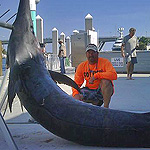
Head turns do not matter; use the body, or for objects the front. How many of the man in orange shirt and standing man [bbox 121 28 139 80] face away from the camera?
0

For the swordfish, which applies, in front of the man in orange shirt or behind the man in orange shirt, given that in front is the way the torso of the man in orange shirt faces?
in front

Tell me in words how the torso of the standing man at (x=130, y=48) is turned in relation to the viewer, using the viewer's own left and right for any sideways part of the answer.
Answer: facing the viewer and to the right of the viewer

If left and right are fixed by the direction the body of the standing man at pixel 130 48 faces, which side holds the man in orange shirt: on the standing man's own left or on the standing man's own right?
on the standing man's own right

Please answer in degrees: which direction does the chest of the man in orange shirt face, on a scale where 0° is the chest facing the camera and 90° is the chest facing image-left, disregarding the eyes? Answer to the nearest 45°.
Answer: approximately 0°

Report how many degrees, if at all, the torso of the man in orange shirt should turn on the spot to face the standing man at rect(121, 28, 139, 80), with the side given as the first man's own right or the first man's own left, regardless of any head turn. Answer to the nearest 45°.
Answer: approximately 180°

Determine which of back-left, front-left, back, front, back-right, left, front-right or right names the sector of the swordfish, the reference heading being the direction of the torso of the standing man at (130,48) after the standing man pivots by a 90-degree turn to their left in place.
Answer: back-right
